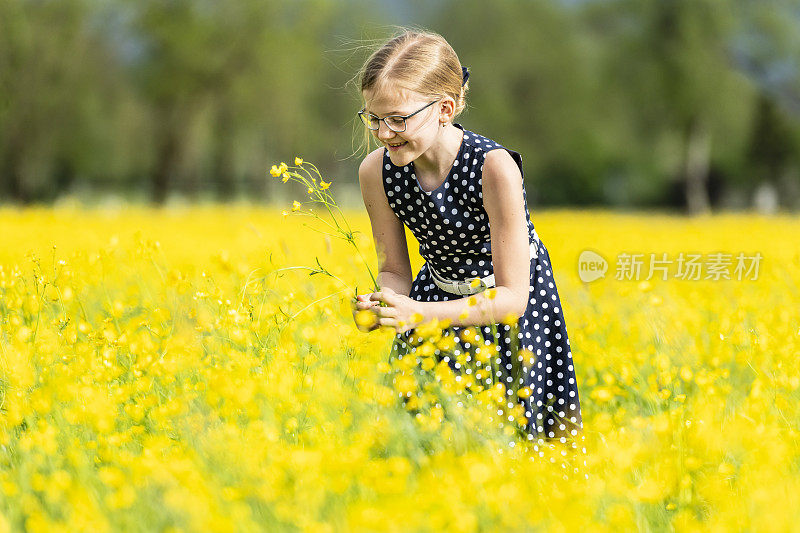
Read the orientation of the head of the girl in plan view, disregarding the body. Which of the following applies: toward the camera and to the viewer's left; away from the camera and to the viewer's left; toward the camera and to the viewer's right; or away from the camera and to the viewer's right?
toward the camera and to the viewer's left

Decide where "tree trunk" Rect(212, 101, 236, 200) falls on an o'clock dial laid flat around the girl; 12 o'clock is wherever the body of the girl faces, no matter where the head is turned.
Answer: The tree trunk is roughly at 4 o'clock from the girl.

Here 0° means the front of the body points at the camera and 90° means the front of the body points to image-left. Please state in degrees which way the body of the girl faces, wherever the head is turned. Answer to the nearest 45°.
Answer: approximately 45°

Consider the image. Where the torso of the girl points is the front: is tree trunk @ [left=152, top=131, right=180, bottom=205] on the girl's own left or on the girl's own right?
on the girl's own right

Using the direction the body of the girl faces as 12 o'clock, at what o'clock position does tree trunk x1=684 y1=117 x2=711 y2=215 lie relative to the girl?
The tree trunk is roughly at 5 o'clock from the girl.
